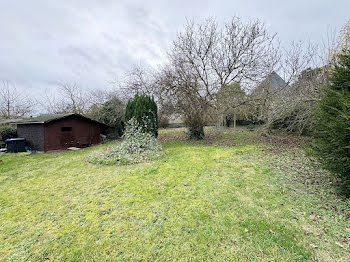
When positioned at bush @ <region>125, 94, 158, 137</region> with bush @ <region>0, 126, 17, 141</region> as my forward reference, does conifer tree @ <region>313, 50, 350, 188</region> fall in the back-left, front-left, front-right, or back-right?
back-left

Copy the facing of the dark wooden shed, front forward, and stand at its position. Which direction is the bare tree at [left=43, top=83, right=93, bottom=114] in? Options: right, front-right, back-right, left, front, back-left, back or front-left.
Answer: back-left

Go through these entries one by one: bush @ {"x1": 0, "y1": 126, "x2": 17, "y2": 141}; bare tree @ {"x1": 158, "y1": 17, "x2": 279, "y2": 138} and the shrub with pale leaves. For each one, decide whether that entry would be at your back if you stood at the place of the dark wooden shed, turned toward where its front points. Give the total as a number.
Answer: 1

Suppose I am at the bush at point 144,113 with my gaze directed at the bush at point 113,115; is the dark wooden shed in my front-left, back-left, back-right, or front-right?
front-left

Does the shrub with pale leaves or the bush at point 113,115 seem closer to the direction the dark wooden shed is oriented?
the shrub with pale leaves

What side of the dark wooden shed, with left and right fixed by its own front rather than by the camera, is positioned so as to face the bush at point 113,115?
left

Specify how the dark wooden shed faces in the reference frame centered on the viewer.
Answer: facing the viewer and to the right of the viewer

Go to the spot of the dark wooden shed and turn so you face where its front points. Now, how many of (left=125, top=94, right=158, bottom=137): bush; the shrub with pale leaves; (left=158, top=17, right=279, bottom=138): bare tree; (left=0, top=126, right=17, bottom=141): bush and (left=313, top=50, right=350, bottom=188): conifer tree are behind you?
1

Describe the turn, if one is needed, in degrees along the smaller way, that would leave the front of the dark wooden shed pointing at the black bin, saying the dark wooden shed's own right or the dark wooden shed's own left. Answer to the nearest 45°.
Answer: approximately 135° to the dark wooden shed's own right

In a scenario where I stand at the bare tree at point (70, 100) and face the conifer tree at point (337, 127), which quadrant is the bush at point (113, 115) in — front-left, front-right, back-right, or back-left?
front-left

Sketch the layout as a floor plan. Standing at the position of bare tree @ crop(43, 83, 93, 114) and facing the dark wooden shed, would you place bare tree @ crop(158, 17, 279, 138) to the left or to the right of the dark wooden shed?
left
